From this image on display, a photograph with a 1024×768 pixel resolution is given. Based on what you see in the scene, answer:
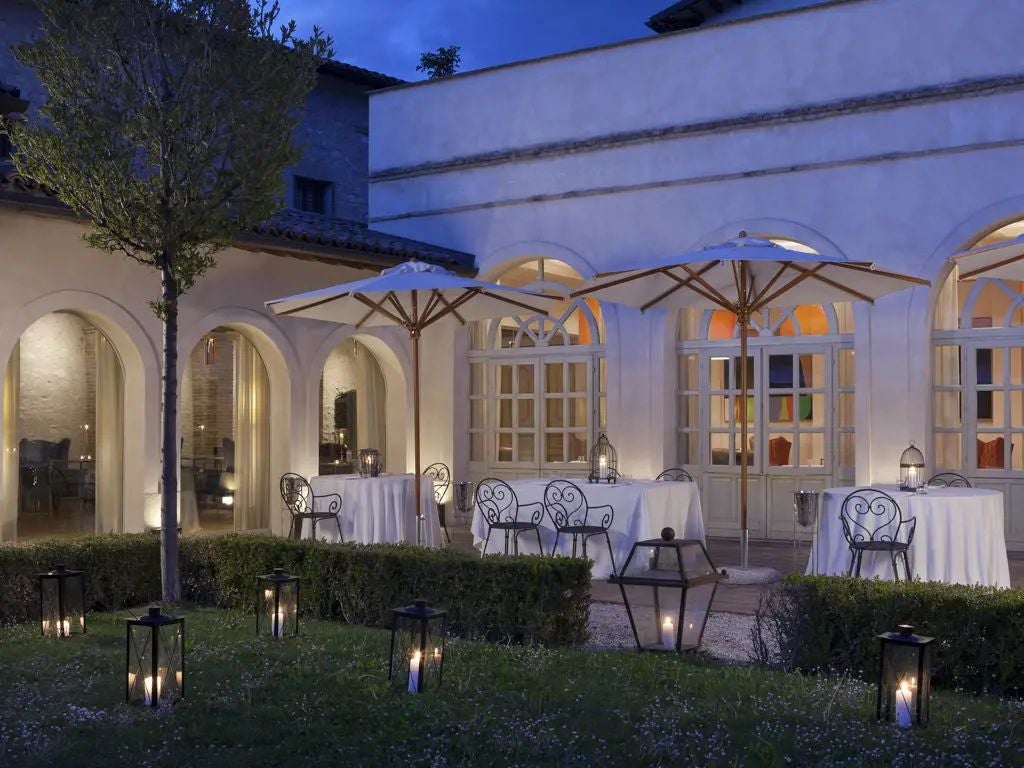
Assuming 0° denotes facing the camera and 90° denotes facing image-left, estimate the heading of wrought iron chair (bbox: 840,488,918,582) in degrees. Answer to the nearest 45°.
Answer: approximately 225°

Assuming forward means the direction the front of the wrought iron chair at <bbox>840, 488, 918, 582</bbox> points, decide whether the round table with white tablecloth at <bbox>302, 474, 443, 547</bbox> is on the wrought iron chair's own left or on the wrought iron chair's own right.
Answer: on the wrought iron chair's own left

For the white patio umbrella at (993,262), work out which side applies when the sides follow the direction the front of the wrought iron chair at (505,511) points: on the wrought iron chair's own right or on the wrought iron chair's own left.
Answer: on the wrought iron chair's own right

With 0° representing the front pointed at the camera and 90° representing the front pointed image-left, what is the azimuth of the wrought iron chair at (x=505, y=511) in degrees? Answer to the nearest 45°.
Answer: approximately 225°

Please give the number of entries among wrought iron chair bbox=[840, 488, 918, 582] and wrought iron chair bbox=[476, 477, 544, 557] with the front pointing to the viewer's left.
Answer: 0
